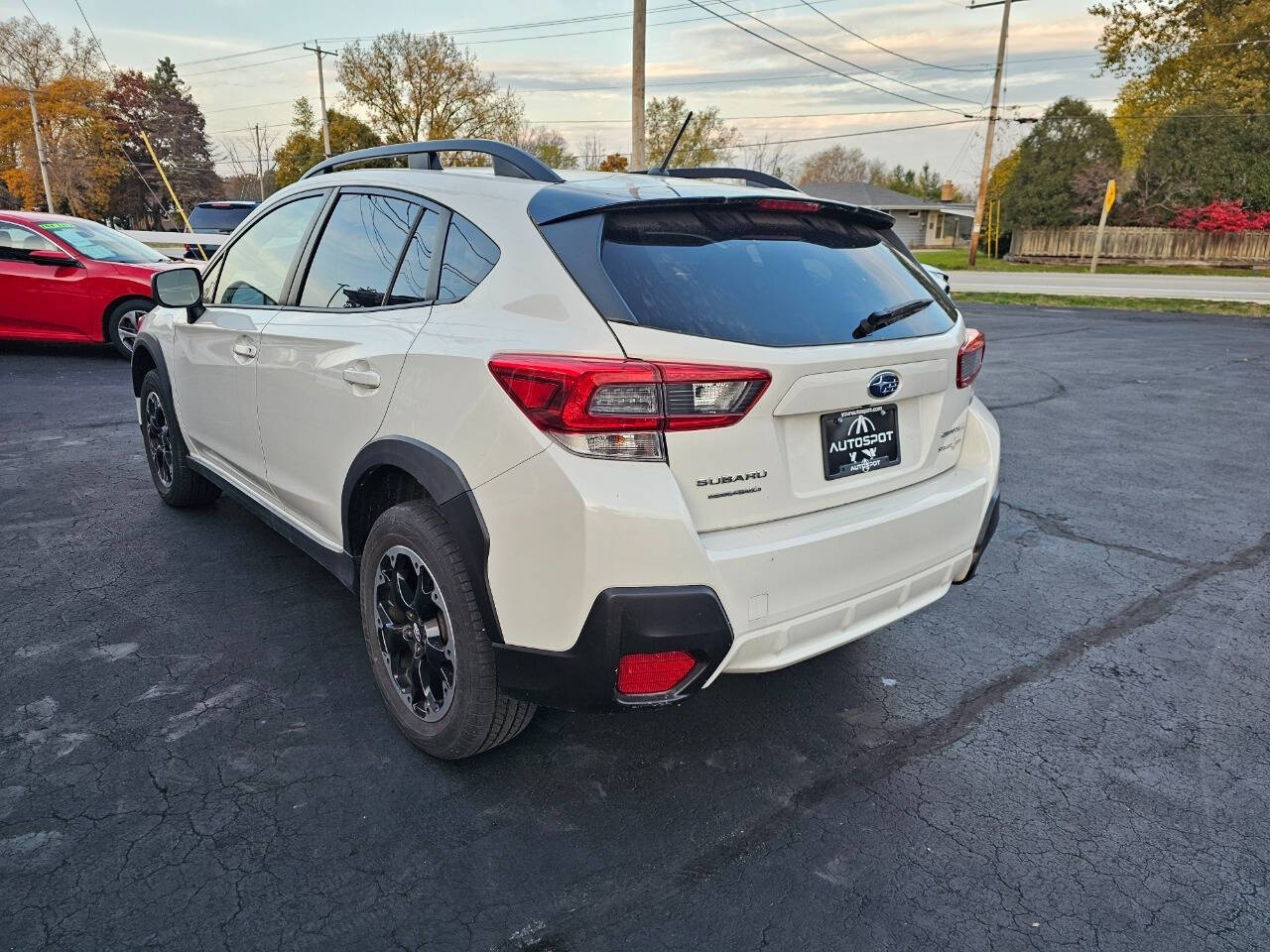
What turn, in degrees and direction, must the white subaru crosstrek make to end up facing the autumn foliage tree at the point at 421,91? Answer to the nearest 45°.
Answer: approximately 45° to its right

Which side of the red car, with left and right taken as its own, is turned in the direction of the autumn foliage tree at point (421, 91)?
left

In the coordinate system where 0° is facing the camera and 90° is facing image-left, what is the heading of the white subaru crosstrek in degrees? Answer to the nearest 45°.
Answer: approximately 135°

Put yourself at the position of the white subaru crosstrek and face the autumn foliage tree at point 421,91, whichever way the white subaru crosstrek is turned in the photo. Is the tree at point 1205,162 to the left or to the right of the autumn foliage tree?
right

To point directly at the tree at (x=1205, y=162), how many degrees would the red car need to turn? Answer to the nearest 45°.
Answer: approximately 45° to its left

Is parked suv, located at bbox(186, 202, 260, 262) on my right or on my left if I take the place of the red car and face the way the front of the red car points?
on my left

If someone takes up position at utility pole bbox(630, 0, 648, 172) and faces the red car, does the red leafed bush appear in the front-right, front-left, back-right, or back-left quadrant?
back-left

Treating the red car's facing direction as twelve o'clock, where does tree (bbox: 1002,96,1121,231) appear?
The tree is roughly at 10 o'clock from the red car.

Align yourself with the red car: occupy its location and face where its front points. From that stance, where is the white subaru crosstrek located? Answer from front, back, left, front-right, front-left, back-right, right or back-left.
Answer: front-right

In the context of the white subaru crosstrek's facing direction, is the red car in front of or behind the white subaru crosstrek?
in front

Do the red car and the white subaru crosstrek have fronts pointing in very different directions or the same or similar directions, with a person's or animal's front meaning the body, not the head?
very different directions

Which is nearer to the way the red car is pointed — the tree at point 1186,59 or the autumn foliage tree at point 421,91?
the tree

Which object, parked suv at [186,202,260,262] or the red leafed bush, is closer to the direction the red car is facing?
the red leafed bush

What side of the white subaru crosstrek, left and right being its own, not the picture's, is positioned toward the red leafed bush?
right

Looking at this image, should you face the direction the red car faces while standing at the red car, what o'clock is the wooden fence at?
The wooden fence is roughly at 10 o'clock from the red car.

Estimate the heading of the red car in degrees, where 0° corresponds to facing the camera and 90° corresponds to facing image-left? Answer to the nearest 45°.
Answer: approximately 315°
